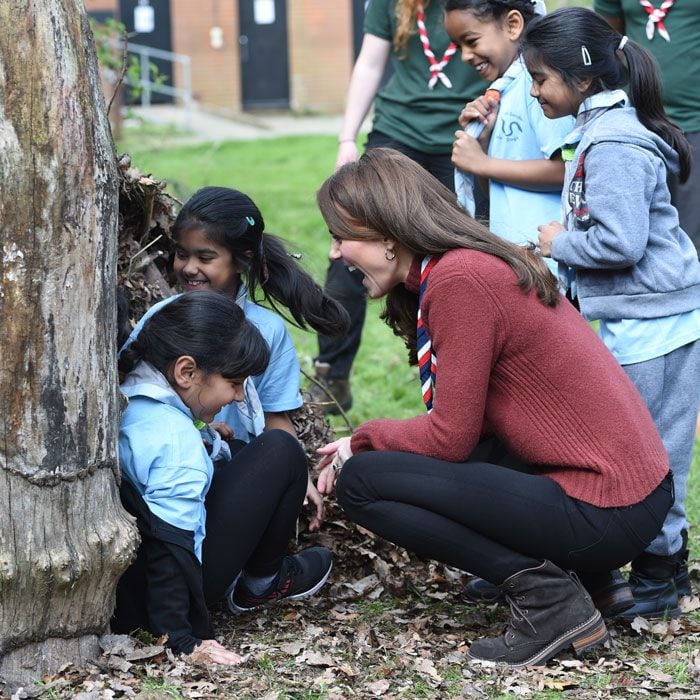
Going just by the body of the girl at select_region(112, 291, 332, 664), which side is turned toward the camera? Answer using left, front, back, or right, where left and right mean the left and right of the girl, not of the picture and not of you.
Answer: right

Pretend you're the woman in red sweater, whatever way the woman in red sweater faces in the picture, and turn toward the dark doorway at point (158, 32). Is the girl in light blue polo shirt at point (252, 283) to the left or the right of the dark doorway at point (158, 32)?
left

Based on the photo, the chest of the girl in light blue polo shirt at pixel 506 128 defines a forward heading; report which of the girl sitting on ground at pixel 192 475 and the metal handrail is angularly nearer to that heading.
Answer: the girl sitting on ground

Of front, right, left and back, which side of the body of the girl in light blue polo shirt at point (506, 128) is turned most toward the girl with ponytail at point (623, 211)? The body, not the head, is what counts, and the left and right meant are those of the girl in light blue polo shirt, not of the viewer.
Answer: left

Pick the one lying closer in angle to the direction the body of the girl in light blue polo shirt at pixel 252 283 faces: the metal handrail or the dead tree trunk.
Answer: the dead tree trunk

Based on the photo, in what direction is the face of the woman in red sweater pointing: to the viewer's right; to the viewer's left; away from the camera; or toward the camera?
to the viewer's left

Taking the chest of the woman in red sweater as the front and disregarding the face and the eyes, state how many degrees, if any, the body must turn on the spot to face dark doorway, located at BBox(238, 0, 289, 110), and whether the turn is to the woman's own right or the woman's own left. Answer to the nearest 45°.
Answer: approximately 90° to the woman's own right

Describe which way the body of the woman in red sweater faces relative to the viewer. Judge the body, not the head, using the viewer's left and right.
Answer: facing to the left of the viewer

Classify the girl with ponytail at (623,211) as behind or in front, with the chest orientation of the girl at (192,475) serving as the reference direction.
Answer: in front

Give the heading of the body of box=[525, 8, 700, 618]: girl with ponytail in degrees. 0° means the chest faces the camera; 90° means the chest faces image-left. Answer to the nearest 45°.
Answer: approximately 90°

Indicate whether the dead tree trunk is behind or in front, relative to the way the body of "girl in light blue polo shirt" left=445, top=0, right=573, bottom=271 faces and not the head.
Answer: in front

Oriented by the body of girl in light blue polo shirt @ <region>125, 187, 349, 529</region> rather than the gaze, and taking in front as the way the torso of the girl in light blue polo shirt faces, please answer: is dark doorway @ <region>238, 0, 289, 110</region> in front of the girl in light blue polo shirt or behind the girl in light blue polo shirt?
behind

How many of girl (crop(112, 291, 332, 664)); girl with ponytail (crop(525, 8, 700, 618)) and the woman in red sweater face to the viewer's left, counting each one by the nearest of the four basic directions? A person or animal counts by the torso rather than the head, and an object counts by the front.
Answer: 2
